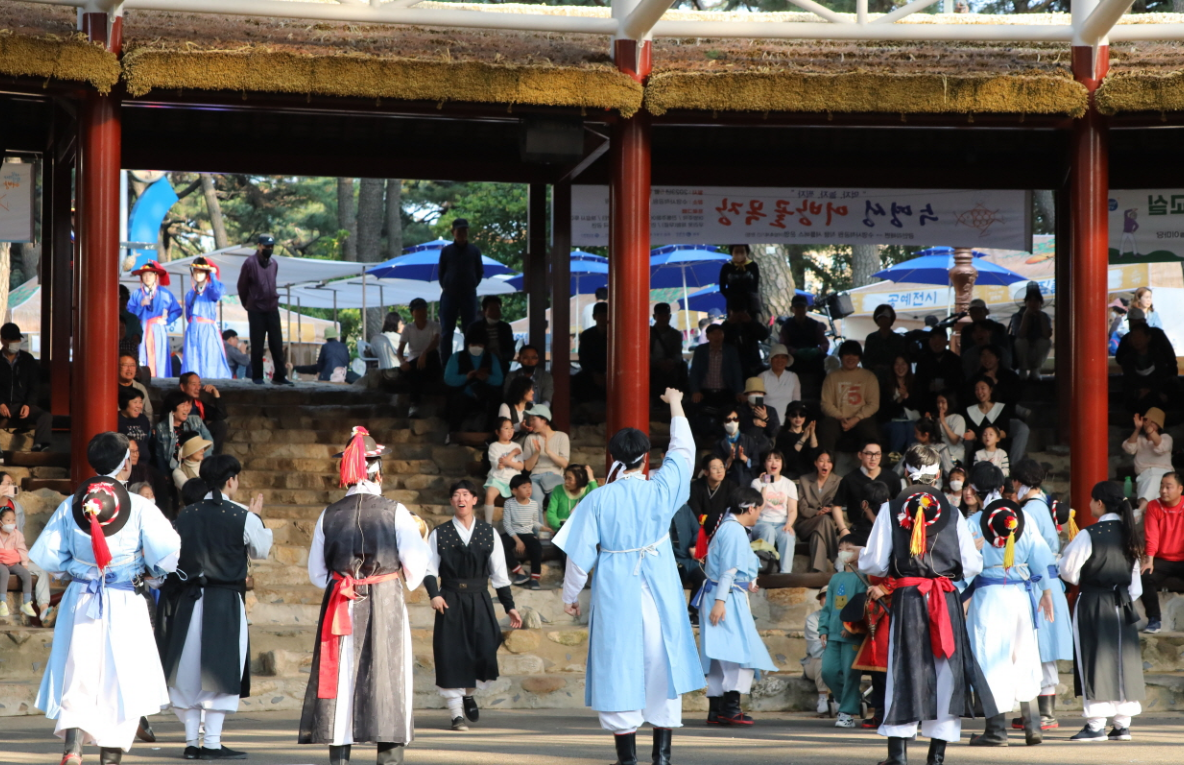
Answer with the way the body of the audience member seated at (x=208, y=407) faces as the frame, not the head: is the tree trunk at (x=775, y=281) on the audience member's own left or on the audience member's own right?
on the audience member's own left

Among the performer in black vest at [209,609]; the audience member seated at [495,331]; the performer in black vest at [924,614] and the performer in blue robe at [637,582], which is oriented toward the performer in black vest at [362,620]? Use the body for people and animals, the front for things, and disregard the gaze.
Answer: the audience member seated

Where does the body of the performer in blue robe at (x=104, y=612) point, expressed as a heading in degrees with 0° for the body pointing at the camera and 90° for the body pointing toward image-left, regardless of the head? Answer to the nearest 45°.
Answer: approximately 180°

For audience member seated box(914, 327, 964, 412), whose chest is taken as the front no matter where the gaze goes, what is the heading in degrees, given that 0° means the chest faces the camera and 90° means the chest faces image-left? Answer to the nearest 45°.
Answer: approximately 0°

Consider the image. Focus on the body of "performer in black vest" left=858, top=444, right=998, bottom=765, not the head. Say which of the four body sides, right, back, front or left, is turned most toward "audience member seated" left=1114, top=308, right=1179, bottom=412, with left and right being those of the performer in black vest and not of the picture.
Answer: front

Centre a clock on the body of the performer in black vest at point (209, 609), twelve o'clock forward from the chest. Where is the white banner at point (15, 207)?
The white banner is roughly at 10 o'clock from the performer in black vest.

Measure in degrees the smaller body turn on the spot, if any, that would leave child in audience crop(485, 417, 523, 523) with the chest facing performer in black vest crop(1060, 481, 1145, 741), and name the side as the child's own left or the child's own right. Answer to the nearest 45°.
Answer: approximately 45° to the child's own left

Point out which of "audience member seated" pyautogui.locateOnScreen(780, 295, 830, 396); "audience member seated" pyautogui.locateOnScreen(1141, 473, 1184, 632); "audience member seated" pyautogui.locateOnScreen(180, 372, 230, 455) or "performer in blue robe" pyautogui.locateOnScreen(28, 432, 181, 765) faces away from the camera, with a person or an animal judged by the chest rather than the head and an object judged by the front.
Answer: the performer in blue robe
